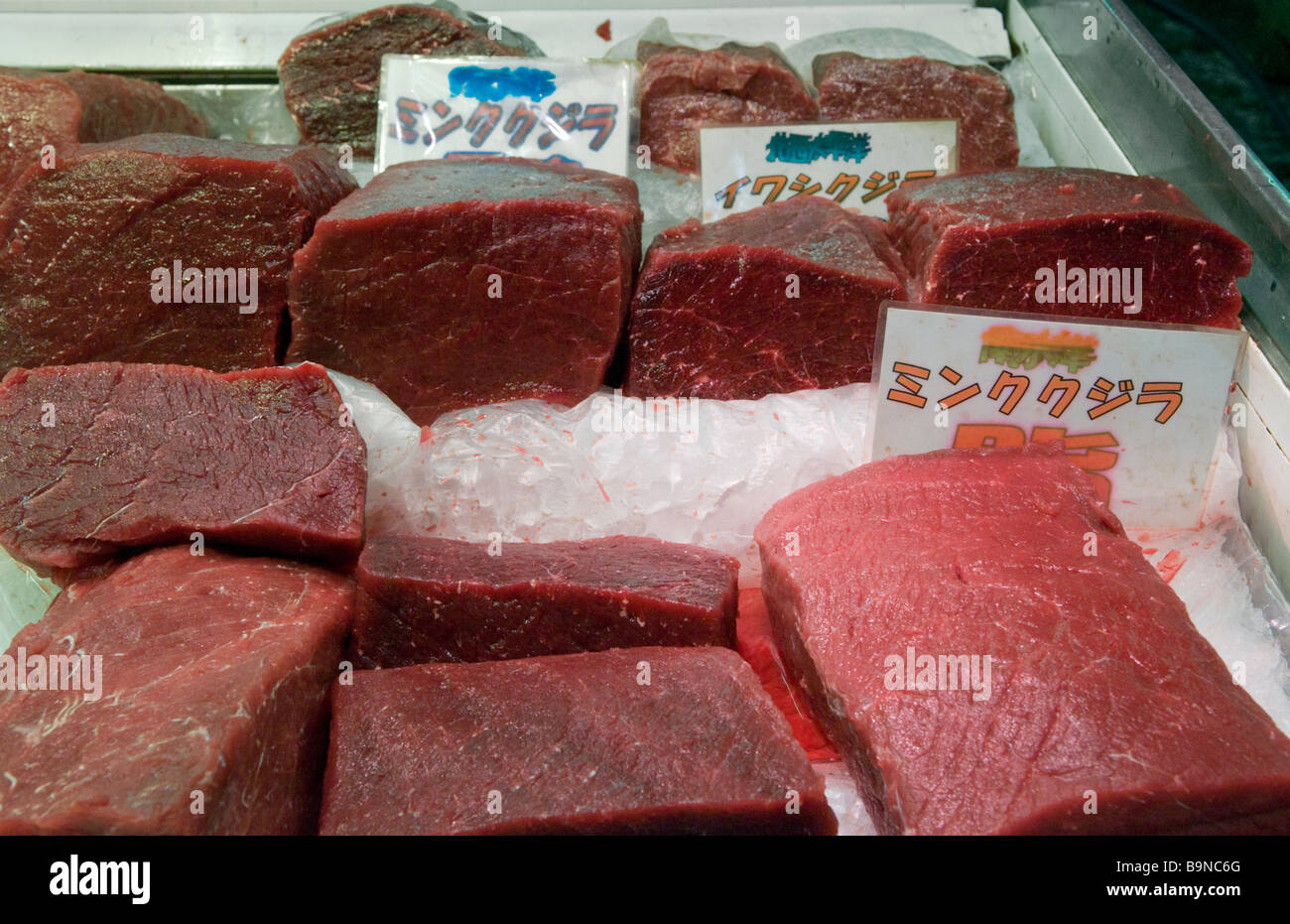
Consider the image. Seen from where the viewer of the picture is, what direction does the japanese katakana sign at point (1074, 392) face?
facing the viewer

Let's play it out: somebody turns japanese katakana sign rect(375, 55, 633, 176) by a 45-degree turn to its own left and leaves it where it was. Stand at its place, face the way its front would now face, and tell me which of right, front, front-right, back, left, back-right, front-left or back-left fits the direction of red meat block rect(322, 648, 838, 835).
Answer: front-right

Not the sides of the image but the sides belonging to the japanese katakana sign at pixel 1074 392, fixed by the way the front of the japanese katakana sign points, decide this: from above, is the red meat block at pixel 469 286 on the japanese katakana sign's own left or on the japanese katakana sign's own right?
on the japanese katakana sign's own right

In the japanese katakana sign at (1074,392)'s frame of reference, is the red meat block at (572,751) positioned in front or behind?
in front

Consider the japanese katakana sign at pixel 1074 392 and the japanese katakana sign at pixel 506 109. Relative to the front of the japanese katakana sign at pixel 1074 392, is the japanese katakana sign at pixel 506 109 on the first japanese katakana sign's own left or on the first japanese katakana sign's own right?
on the first japanese katakana sign's own right

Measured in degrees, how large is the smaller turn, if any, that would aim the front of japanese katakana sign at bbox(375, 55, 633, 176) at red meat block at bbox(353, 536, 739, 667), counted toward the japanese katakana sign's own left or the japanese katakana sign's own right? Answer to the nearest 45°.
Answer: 0° — it already faces it

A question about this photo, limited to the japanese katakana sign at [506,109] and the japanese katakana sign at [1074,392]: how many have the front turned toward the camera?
2

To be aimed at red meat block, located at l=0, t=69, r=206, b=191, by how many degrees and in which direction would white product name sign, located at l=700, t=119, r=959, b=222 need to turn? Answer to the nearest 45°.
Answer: approximately 90° to its right

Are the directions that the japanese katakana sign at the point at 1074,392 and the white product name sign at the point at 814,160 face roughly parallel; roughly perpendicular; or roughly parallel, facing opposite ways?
roughly parallel
